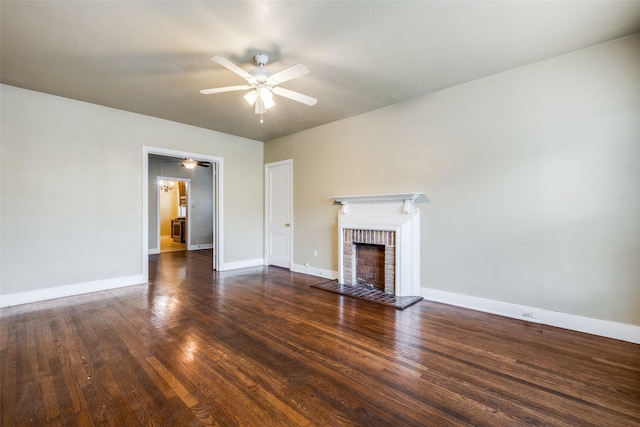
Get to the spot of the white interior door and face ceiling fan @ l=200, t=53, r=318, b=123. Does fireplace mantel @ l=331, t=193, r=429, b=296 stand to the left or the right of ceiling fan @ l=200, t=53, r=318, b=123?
left

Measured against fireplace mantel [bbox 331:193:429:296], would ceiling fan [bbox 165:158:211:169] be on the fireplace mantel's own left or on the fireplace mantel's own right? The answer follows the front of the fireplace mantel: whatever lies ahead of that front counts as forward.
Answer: on the fireplace mantel's own right

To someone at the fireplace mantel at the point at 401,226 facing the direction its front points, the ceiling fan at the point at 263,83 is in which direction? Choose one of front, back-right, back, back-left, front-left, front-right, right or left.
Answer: front

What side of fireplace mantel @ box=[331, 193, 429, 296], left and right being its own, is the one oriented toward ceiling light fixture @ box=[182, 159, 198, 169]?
right

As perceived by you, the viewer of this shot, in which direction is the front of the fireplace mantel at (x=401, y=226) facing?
facing the viewer and to the left of the viewer

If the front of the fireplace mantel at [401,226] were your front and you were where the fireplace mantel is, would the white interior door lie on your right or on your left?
on your right

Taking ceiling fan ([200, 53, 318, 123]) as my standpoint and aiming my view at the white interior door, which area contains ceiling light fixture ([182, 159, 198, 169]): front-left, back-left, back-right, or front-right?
front-left
